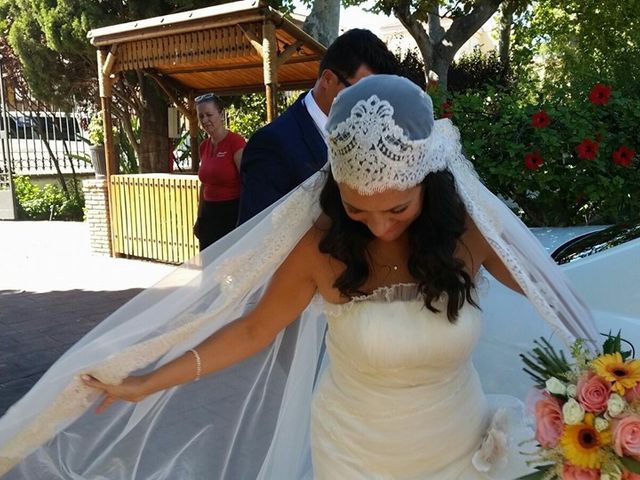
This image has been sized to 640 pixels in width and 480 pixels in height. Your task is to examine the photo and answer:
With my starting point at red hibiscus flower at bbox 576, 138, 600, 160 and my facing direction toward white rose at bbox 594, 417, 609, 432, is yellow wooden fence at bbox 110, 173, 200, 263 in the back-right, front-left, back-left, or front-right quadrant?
back-right

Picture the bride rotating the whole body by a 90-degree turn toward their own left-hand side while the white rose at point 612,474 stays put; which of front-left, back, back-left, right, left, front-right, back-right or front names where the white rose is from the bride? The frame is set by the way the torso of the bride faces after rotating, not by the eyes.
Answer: front-right

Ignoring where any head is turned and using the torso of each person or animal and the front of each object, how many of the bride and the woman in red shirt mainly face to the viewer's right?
0

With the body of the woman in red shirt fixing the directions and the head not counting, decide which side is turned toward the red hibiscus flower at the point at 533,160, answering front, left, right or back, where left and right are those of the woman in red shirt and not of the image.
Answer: left

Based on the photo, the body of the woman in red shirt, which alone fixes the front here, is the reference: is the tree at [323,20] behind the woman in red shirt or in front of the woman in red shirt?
behind

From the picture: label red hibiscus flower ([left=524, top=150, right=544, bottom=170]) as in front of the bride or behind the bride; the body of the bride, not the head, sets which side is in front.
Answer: behind

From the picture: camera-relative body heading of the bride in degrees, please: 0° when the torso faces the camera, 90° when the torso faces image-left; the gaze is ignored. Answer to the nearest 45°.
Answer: approximately 0°

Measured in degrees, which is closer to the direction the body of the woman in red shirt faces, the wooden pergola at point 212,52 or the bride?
the bride

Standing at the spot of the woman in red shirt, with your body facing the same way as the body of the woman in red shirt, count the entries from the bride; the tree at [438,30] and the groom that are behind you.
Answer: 1
